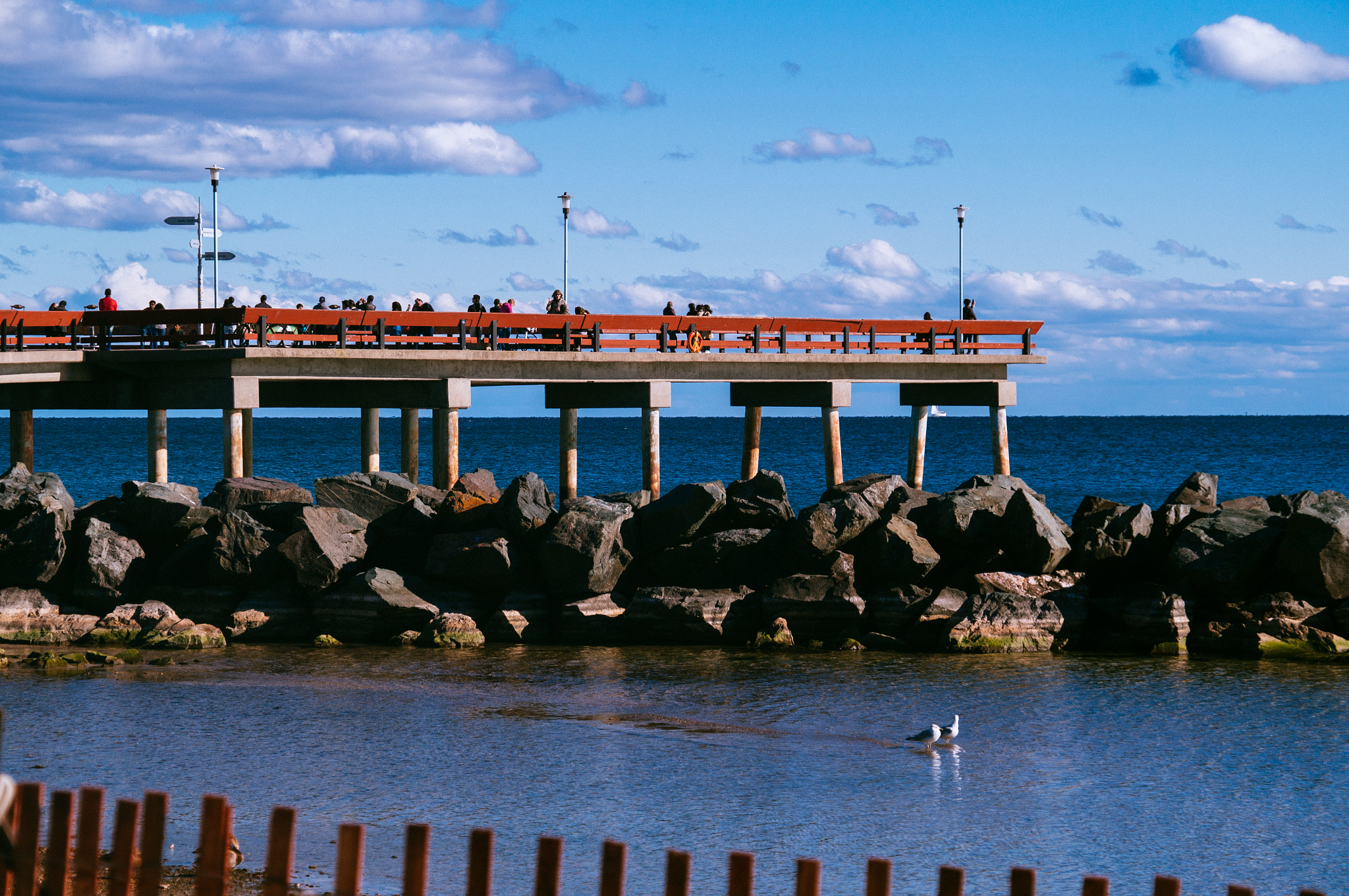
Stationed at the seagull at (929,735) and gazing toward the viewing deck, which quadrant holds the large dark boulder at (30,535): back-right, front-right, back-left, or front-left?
front-left

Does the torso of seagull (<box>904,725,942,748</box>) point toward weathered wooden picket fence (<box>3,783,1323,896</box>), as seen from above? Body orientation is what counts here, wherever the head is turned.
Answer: no

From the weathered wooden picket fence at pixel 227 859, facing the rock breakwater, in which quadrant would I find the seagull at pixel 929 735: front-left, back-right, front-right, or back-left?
front-right

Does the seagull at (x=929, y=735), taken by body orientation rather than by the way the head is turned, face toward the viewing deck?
no
